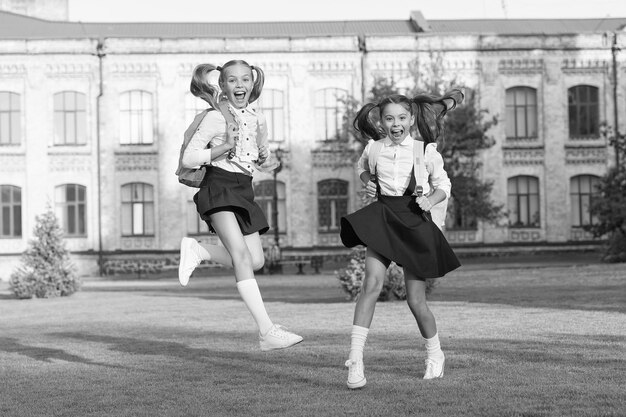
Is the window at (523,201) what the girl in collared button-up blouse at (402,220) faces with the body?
no

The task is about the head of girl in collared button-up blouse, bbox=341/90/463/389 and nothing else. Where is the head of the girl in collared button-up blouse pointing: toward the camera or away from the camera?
toward the camera

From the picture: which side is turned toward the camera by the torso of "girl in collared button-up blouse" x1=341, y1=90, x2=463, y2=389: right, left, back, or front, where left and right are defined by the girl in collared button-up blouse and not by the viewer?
front

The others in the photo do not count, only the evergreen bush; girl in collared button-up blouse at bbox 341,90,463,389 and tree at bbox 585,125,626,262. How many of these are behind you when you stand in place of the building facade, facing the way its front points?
0

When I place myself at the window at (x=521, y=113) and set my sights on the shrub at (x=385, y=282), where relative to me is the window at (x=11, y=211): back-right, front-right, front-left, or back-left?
front-right

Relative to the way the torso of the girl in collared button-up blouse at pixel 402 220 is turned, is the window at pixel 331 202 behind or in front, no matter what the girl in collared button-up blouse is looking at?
behind

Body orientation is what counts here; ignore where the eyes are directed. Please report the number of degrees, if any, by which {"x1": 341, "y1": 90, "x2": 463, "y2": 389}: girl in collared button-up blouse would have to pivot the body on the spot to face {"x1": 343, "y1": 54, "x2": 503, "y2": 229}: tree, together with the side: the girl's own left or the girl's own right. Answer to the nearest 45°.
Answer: approximately 180°

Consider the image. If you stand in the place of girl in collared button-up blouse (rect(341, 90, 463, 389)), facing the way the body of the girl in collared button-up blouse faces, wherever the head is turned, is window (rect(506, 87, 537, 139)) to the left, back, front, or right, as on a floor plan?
back

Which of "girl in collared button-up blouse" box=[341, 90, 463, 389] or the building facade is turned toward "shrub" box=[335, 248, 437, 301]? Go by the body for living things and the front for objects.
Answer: the building facade

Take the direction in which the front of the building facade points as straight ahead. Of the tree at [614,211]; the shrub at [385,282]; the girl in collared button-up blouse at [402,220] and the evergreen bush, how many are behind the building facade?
0

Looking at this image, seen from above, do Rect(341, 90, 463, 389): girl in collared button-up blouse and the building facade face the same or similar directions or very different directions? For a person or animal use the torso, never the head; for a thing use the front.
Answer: same or similar directions

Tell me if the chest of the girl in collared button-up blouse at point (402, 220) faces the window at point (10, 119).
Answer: no

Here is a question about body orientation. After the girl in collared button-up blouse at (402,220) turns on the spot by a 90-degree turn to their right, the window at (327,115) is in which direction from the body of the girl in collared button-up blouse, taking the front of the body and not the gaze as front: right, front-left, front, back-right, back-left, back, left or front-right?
right

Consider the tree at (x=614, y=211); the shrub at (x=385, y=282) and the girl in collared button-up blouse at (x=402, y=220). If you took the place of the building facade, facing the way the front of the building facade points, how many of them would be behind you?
0

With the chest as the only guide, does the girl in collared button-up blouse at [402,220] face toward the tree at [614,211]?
no

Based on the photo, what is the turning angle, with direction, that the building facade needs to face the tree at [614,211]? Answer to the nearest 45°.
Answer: approximately 45° to its left
